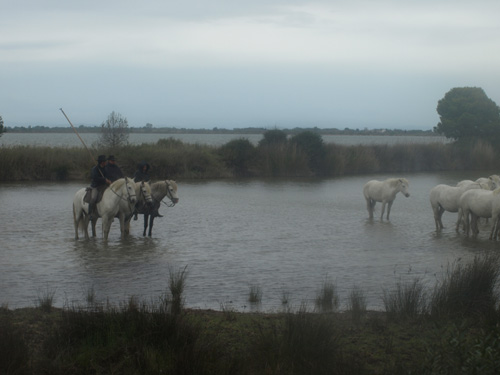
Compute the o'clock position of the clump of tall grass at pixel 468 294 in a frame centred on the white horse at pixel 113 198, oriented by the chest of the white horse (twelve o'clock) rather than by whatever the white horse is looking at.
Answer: The clump of tall grass is roughly at 2 o'clock from the white horse.

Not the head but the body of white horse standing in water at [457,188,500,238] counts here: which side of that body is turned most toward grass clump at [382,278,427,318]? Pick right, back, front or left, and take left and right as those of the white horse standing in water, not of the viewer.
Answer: right

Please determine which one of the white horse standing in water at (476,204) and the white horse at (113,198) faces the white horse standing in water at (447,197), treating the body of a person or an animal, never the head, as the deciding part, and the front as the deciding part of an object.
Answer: the white horse

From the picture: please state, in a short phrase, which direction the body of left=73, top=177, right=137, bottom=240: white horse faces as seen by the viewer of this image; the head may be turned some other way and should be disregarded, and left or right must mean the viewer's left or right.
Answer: facing to the right of the viewer

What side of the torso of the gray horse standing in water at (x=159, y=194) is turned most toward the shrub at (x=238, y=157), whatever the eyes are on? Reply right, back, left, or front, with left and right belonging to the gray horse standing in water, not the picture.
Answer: left

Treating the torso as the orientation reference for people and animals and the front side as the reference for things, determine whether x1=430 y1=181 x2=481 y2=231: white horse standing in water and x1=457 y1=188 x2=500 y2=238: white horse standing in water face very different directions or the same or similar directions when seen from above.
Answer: same or similar directions

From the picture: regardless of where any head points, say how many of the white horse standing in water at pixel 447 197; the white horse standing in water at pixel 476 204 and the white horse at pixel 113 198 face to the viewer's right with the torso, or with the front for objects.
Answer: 3

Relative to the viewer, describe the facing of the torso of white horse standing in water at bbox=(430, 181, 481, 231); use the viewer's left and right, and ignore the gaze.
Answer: facing to the right of the viewer

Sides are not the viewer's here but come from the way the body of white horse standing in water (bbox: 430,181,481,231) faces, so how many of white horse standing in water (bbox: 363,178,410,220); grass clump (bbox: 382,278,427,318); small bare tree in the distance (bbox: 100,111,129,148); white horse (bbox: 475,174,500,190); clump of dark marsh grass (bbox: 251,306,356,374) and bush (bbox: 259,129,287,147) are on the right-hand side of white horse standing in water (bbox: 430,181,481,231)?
2

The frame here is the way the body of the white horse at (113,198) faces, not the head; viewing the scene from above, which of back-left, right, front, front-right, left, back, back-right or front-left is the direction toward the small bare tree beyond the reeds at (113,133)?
left

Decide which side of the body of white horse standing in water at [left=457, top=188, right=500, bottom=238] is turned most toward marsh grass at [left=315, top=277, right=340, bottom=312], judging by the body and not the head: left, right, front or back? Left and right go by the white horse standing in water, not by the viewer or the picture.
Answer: right

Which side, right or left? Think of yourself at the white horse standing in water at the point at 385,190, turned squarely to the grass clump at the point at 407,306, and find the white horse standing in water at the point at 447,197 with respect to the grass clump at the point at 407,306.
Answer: left

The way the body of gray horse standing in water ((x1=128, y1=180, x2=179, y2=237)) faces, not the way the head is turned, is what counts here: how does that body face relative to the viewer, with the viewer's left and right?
facing to the right of the viewer

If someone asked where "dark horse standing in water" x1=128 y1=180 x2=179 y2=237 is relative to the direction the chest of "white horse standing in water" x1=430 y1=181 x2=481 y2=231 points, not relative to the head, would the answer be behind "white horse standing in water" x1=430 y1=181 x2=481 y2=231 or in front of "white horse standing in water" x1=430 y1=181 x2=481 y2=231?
behind

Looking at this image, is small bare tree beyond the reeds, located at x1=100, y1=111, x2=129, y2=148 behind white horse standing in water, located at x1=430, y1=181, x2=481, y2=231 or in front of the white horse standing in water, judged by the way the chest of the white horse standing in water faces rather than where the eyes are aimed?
behind

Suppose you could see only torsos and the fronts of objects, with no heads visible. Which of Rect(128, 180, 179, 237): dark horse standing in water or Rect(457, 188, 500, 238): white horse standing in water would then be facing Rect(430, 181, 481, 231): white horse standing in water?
Rect(128, 180, 179, 237): dark horse standing in water

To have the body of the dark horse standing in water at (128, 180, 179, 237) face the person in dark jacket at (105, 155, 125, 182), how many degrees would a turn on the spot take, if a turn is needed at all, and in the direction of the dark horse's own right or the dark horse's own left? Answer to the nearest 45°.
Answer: approximately 180°
